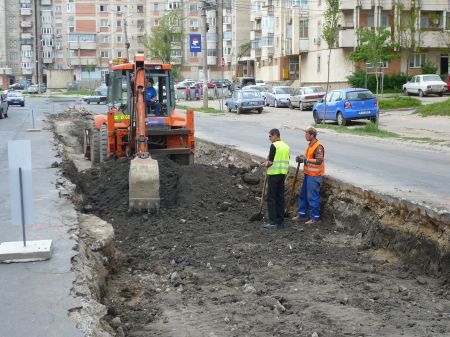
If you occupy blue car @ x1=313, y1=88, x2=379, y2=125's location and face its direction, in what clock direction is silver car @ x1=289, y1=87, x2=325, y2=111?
The silver car is roughly at 1 o'clock from the blue car.

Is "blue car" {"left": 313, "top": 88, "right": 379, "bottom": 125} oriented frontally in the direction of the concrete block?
no

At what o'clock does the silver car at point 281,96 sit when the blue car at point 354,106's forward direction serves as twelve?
The silver car is roughly at 1 o'clock from the blue car.

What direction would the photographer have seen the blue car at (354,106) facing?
facing away from the viewer and to the left of the viewer

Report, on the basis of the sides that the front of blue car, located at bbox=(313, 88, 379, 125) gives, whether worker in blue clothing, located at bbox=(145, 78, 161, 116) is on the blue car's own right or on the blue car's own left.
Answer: on the blue car's own left

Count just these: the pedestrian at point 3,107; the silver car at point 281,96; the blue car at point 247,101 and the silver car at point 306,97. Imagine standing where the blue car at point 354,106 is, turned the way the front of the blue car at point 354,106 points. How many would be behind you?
0

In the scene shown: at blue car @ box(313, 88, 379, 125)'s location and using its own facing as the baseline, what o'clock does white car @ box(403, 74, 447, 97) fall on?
The white car is roughly at 2 o'clock from the blue car.

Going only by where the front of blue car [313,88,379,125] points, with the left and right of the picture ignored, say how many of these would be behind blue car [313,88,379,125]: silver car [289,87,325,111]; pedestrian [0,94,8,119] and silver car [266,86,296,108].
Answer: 0

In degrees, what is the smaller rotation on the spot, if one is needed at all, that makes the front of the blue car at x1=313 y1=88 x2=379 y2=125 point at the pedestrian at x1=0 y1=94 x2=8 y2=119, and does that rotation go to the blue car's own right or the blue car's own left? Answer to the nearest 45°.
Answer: approximately 45° to the blue car's own left
